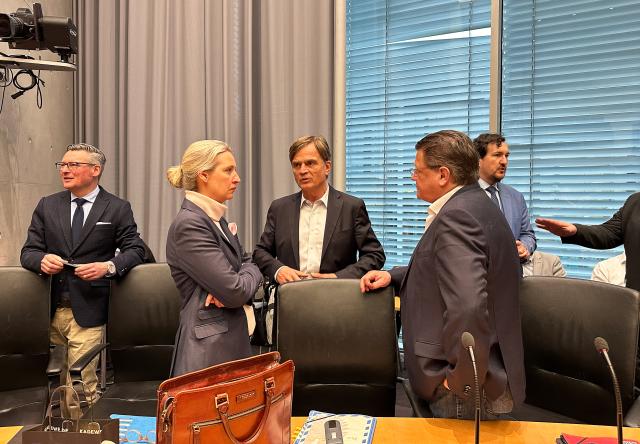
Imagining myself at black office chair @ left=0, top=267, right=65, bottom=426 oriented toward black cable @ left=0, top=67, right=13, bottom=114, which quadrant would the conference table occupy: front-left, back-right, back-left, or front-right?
back-right

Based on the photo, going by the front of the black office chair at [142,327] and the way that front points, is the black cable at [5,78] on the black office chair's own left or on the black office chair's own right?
on the black office chair's own right

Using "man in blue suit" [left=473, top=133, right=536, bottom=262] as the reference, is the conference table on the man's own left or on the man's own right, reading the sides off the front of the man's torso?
on the man's own right

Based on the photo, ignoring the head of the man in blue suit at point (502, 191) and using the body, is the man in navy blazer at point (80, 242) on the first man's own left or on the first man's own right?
on the first man's own right

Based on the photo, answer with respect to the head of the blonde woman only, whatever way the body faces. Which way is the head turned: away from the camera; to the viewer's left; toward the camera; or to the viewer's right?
to the viewer's right

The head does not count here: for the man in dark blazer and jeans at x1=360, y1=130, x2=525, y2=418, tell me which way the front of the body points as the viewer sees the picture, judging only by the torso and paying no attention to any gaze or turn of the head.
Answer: to the viewer's left

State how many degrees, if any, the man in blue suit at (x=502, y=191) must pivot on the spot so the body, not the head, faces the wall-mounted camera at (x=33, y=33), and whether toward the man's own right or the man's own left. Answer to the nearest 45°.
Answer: approximately 135° to the man's own right

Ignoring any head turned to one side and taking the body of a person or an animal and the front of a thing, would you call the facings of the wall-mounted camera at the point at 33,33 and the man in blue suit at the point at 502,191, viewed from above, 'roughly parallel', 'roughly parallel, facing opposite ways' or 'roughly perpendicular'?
roughly perpendicular

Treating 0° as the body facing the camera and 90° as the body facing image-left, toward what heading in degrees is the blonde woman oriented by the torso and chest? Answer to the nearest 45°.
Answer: approximately 270°

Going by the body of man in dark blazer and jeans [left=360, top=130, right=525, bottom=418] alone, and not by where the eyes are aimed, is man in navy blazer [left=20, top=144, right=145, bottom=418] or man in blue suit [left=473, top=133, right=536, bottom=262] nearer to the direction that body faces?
the man in navy blazer

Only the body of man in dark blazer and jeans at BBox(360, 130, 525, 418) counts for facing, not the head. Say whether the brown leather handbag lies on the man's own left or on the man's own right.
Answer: on the man's own left
